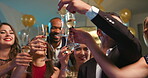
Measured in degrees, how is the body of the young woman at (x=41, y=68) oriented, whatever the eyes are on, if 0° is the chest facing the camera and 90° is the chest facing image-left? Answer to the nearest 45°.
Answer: approximately 0°

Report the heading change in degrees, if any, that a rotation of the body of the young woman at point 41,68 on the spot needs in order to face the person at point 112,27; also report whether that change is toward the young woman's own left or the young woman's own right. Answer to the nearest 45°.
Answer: approximately 45° to the young woman's own left
